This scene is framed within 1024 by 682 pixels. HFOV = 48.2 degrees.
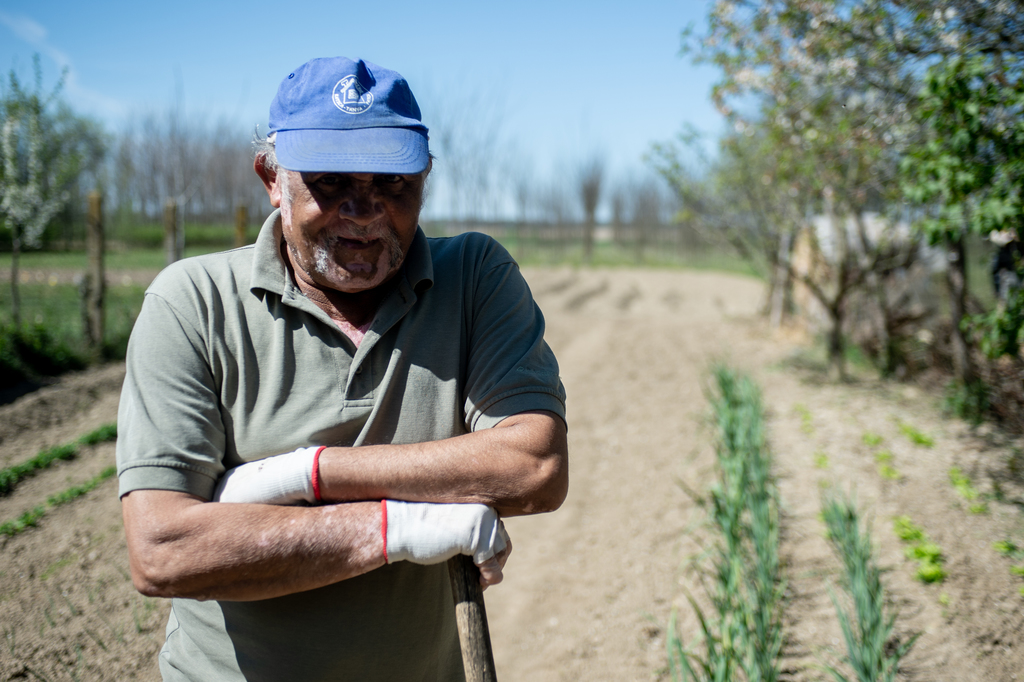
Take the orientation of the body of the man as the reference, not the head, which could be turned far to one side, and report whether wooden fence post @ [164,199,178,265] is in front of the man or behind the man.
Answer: behind

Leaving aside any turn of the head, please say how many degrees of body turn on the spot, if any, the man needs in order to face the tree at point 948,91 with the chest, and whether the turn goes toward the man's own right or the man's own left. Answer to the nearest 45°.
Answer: approximately 135° to the man's own left

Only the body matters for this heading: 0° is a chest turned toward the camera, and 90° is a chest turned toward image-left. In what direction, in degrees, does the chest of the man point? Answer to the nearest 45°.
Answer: approximately 0°

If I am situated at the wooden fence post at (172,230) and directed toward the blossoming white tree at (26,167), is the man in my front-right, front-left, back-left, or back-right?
back-left

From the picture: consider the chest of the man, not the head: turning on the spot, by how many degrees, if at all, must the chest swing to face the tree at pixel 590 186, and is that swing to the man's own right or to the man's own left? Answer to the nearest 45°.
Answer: approximately 180°

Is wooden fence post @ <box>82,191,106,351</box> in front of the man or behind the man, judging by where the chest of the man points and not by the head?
behind

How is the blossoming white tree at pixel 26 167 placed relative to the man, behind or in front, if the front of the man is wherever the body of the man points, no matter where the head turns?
behind
